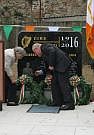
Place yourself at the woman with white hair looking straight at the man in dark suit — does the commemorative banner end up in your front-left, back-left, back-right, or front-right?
front-left

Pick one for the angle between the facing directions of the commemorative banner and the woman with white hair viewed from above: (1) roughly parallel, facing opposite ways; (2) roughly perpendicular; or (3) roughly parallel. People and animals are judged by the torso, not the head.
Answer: roughly perpendicular

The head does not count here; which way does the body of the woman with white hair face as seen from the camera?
to the viewer's right

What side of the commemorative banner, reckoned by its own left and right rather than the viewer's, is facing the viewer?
front

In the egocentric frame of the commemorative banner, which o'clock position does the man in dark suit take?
The man in dark suit is roughly at 12 o'clock from the commemorative banner.

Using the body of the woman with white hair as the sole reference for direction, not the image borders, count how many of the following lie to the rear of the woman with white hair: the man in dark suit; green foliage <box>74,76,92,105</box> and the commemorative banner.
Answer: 0

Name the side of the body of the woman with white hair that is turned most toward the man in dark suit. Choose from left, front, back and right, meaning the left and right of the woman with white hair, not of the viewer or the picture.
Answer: front

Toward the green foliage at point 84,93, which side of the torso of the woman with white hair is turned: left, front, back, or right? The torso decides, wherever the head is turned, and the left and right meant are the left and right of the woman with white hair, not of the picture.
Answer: front

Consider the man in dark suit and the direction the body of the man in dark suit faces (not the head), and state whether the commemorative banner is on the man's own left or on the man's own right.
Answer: on the man's own right
